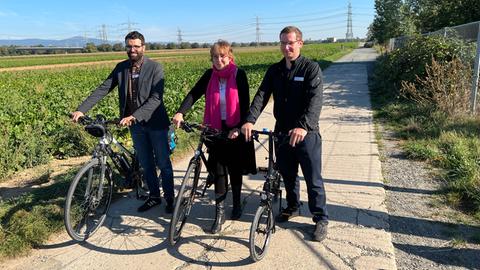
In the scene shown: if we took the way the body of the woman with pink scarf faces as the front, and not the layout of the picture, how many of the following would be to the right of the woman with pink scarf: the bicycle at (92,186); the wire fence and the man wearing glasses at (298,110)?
1

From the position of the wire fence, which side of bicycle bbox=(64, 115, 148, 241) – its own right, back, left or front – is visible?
back

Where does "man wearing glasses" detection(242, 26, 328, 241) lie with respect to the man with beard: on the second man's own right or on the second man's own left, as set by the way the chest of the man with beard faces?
on the second man's own left

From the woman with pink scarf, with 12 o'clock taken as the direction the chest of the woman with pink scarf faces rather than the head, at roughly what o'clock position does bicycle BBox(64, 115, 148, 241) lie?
The bicycle is roughly at 3 o'clock from the woman with pink scarf.

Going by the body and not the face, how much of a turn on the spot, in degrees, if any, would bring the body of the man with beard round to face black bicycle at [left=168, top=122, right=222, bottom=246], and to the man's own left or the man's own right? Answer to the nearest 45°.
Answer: approximately 90° to the man's own left

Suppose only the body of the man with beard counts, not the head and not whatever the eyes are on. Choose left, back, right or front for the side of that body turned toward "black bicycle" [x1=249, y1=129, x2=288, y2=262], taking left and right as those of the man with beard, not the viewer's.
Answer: left

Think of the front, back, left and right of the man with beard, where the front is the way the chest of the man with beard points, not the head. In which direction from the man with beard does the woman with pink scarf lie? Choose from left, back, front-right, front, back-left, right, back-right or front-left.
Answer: left

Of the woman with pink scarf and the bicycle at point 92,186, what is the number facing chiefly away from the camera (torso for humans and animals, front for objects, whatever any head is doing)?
0

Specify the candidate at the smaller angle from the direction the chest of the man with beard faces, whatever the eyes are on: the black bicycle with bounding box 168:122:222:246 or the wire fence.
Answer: the black bicycle

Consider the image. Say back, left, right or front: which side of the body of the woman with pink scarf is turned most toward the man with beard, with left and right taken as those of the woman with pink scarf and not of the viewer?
right

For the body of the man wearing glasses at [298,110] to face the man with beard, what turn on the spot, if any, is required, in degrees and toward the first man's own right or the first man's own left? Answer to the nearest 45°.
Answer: approximately 45° to the first man's own right

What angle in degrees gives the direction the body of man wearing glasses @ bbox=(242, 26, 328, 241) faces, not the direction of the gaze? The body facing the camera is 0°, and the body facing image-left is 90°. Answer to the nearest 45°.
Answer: approximately 45°
